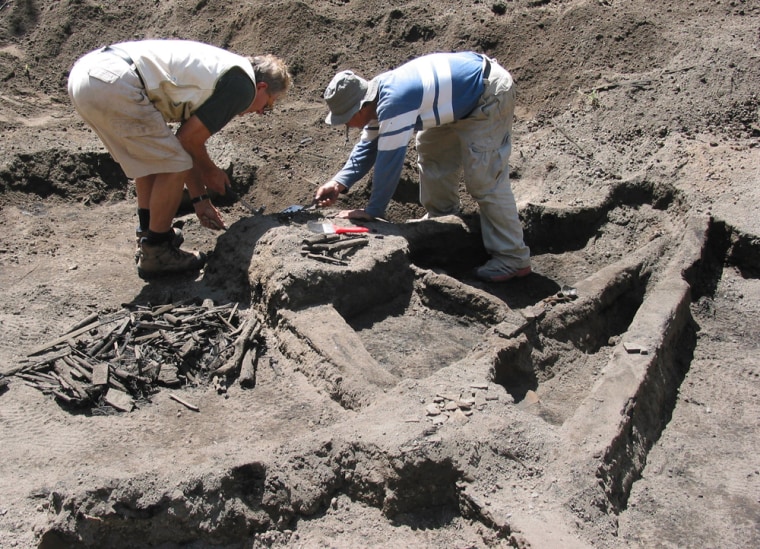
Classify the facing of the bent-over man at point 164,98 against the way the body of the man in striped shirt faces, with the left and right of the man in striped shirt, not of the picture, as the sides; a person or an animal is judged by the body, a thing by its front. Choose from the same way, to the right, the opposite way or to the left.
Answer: the opposite way

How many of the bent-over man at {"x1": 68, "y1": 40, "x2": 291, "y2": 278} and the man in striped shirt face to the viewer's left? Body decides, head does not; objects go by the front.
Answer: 1

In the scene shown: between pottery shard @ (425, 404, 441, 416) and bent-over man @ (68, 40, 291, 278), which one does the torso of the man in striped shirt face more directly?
the bent-over man

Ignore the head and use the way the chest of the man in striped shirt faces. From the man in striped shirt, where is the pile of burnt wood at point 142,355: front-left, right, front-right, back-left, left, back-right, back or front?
front-left

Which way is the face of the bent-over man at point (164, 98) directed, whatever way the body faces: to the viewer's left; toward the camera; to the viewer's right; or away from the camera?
to the viewer's right

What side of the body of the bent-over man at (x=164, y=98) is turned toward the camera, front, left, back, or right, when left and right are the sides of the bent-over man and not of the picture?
right

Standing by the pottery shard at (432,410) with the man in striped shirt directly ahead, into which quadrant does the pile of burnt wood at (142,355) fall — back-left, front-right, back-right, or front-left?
front-left

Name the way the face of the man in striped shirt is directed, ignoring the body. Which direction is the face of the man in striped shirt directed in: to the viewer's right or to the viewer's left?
to the viewer's left

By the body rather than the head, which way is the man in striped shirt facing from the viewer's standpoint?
to the viewer's left

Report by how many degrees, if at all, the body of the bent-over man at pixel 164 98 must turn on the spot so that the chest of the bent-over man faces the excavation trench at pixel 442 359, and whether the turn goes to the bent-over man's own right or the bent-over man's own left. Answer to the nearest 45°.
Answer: approximately 45° to the bent-over man's own right

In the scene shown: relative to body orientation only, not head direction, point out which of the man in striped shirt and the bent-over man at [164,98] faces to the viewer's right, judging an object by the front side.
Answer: the bent-over man

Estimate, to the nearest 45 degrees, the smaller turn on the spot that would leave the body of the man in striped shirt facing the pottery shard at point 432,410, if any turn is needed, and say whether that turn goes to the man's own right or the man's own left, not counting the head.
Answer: approximately 90° to the man's own left

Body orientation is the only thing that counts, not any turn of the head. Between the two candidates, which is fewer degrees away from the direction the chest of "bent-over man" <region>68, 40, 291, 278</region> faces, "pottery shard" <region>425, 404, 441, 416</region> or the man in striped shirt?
the man in striped shirt
